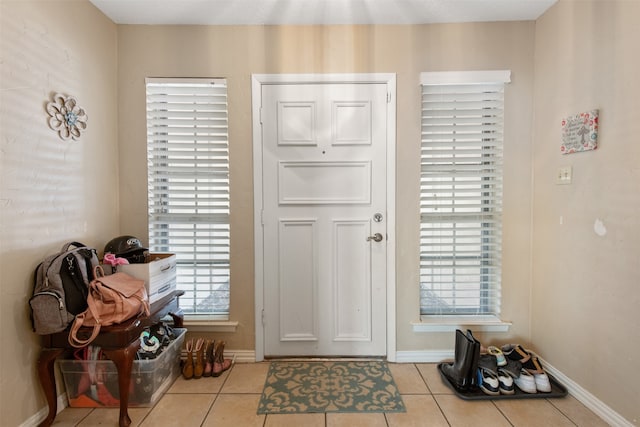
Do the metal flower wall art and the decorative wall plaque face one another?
yes

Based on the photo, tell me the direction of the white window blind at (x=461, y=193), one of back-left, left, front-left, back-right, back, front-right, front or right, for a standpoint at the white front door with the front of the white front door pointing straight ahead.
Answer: left

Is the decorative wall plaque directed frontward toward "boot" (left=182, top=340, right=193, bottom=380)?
yes

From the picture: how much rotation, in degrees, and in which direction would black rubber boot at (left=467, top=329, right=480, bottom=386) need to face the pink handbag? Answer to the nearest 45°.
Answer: approximately 45° to its right

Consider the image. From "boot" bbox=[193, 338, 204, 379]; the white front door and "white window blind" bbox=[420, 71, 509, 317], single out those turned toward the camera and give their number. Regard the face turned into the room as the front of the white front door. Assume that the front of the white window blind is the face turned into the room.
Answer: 3

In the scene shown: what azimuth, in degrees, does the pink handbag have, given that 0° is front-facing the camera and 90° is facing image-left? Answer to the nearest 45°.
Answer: approximately 315°

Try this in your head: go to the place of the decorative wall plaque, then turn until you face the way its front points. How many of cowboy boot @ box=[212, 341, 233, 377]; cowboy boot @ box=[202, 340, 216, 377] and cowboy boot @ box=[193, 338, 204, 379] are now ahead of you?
3
